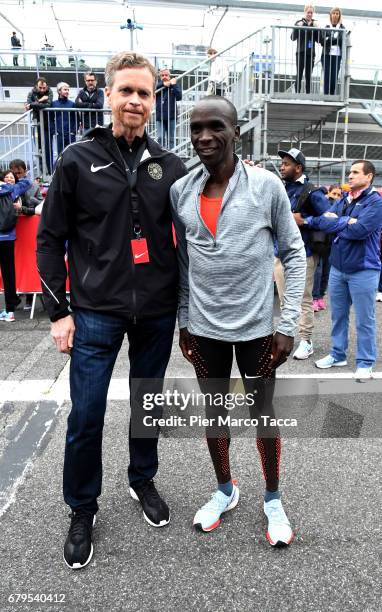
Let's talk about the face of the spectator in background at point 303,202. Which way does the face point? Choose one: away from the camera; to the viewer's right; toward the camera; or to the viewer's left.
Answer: to the viewer's left

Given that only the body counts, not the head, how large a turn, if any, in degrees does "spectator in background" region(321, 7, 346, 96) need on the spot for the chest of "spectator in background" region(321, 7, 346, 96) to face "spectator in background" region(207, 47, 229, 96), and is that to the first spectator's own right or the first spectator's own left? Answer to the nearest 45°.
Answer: approximately 90° to the first spectator's own right

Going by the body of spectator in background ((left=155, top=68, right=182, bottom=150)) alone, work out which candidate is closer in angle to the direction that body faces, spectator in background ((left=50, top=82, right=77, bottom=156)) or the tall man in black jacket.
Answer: the tall man in black jacket

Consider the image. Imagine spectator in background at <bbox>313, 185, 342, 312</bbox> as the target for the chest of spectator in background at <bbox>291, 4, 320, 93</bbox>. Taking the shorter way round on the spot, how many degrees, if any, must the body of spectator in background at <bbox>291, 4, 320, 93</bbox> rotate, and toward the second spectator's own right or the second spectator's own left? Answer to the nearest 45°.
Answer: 0° — they already face them

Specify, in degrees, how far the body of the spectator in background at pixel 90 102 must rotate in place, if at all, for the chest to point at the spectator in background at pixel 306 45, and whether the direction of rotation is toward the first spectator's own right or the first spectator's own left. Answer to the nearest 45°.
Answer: approximately 90° to the first spectator's own left

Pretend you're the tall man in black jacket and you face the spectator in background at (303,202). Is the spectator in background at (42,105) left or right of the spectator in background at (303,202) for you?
left

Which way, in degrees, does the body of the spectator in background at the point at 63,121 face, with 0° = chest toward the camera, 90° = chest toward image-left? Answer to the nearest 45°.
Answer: approximately 0°

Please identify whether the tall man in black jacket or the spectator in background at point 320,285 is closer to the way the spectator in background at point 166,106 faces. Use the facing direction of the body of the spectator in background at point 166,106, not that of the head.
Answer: the tall man in black jacket

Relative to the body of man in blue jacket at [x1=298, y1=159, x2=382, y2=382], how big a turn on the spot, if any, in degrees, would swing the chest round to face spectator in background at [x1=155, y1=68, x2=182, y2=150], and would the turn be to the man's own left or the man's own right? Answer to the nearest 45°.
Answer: approximately 90° to the man's own right

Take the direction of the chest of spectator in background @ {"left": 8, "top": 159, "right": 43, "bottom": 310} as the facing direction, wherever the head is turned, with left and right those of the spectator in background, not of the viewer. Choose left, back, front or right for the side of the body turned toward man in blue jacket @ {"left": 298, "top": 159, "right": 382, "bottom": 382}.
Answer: left
